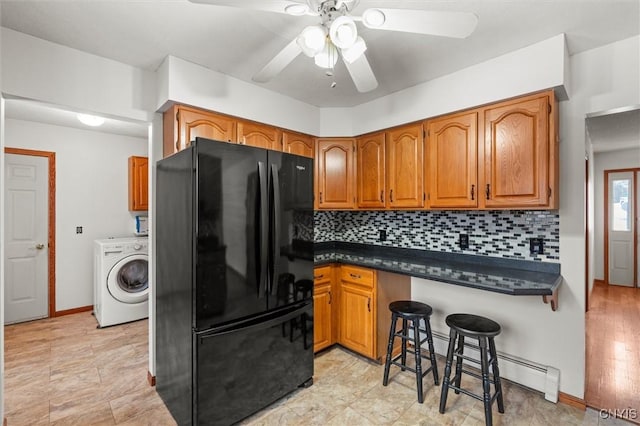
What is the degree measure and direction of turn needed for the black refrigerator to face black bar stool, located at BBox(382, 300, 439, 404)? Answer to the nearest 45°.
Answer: approximately 45° to its left

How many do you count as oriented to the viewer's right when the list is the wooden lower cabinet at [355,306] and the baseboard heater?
0

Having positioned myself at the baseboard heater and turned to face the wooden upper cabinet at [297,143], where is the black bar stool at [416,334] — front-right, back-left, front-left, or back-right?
front-left

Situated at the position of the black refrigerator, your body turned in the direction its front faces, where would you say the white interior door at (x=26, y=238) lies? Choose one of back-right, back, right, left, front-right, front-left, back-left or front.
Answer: back

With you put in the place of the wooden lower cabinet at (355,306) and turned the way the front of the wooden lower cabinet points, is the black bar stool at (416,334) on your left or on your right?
on your left

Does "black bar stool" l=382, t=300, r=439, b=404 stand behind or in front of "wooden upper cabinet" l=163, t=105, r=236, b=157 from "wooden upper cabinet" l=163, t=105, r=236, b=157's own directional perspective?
in front

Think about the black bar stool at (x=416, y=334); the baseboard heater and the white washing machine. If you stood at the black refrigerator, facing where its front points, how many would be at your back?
1

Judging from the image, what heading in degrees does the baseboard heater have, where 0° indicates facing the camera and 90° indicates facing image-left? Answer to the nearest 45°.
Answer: approximately 45°

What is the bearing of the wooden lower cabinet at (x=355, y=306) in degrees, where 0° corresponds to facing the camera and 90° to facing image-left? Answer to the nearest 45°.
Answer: approximately 45°

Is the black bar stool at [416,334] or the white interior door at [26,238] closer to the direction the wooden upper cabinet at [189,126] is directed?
the black bar stool

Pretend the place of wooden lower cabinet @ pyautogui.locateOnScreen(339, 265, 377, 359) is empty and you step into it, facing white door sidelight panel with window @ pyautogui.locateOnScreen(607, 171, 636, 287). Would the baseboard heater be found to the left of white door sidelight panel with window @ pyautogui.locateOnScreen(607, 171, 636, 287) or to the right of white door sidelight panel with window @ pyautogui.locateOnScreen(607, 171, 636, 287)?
right

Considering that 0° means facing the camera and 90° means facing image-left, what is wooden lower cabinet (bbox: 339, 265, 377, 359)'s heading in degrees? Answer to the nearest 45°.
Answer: approximately 45°

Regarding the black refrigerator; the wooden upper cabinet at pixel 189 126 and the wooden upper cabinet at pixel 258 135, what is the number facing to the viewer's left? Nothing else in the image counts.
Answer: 0
